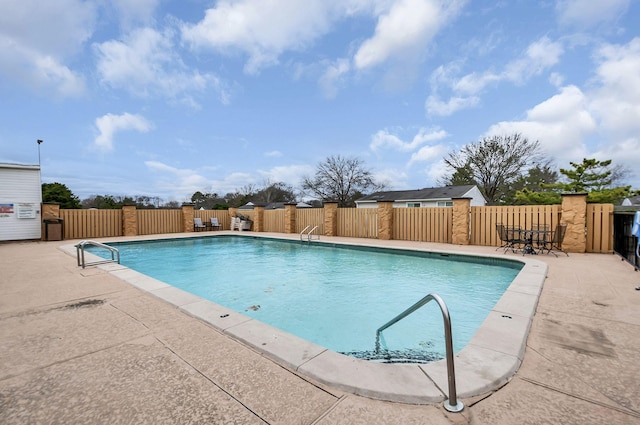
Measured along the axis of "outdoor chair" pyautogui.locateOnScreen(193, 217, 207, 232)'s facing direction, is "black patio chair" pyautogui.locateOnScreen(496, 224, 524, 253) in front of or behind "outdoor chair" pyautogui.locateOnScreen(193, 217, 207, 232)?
in front

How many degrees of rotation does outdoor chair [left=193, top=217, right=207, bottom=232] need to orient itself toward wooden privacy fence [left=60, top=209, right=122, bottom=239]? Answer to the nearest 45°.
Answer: approximately 135° to its right

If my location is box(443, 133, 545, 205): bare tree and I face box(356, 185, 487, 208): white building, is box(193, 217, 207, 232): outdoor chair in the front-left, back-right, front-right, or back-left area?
front-left

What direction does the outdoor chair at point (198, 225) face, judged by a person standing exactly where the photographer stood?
facing the viewer and to the right of the viewer

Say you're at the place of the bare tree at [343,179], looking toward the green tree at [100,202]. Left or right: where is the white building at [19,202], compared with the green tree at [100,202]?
left

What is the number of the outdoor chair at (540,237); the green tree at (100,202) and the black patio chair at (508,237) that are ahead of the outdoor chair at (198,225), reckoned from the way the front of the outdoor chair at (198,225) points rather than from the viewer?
2

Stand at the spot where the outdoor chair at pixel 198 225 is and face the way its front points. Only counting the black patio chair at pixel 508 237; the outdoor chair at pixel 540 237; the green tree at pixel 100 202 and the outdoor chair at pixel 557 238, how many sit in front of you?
3

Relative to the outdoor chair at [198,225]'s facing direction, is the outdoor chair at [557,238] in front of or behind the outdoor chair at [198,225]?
in front

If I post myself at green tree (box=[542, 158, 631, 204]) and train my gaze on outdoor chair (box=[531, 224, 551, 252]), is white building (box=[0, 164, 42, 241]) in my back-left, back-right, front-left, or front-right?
front-right

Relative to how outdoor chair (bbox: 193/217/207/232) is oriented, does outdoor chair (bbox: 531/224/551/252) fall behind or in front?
in front
